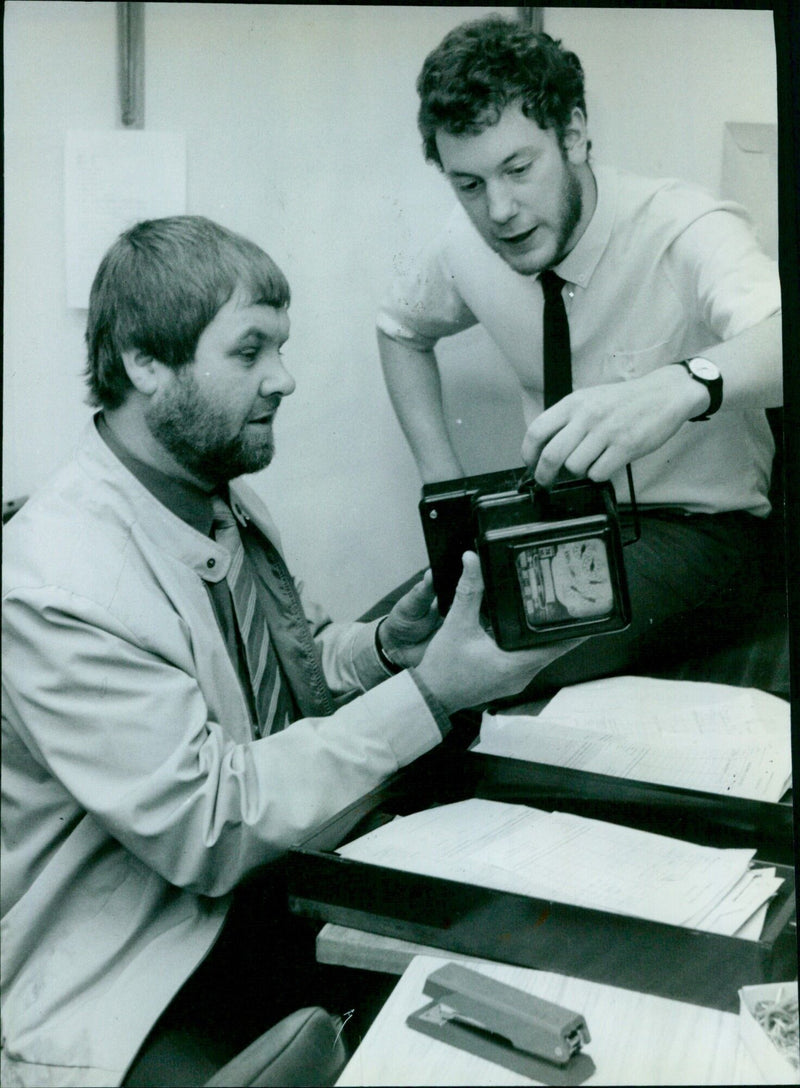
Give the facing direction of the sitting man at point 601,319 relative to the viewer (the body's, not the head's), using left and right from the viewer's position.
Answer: facing the viewer and to the left of the viewer

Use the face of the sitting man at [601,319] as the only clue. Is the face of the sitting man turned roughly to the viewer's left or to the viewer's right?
to the viewer's left
